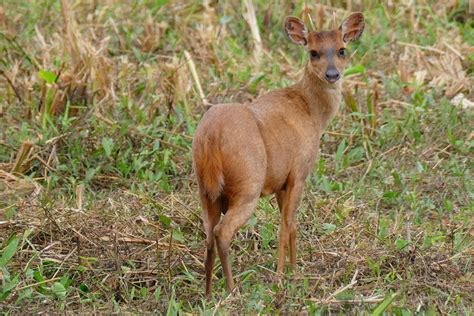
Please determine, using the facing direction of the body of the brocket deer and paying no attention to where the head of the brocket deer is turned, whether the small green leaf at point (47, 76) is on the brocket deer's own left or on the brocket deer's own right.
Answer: on the brocket deer's own left

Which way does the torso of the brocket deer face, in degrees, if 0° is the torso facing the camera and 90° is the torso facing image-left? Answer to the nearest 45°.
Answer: approximately 225°

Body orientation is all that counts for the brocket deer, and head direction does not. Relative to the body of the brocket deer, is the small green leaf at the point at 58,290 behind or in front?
behind

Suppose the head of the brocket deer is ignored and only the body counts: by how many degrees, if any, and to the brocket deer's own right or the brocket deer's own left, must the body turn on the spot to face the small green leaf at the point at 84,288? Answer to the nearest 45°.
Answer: approximately 135° to the brocket deer's own left

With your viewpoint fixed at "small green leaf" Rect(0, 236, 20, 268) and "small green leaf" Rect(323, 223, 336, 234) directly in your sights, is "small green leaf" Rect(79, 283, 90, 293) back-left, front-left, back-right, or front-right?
front-right

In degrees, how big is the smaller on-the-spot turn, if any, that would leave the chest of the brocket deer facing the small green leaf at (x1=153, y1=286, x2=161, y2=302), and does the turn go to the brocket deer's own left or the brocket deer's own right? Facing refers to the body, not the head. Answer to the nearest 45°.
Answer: approximately 180°

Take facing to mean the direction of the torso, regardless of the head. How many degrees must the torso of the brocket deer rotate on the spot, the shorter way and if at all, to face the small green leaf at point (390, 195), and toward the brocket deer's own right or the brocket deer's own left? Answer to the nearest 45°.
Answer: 0° — it already faces it

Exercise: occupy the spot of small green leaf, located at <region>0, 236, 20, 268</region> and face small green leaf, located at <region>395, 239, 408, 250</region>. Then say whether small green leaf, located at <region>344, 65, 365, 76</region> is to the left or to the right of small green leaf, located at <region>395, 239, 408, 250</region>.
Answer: left

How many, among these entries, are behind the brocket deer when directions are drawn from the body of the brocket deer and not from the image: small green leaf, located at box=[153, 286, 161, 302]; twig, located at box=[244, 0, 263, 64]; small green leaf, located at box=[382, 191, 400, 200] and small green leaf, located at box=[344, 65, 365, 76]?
1

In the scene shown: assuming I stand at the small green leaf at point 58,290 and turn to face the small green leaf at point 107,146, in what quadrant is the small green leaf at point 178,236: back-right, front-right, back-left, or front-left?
front-right

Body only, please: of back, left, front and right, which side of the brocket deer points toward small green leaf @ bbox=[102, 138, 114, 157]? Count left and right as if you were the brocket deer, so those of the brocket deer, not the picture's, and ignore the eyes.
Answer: left

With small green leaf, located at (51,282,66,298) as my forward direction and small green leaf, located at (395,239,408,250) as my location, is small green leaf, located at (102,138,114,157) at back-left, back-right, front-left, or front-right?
front-right
